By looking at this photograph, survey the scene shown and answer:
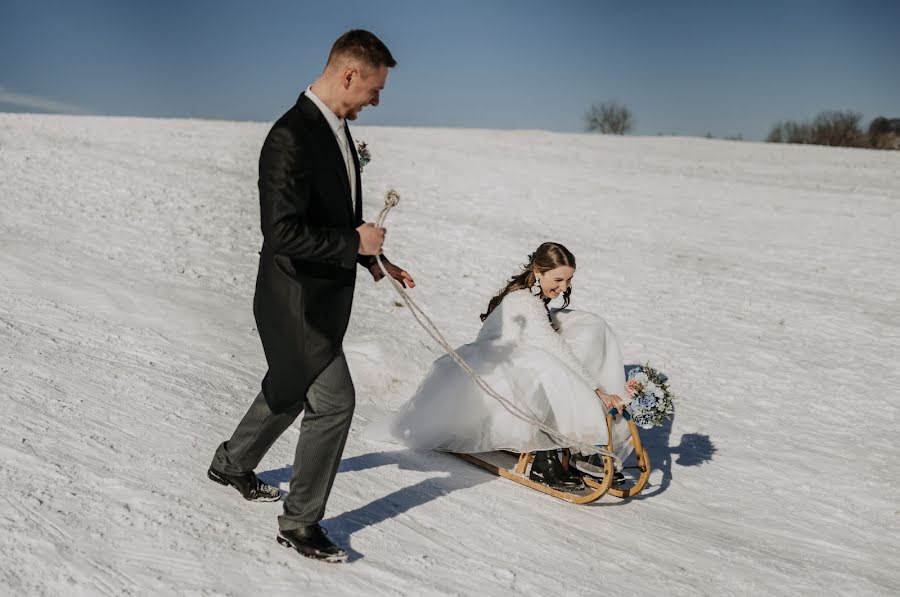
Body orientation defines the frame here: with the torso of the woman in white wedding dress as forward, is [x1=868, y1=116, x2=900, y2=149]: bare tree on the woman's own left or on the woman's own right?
on the woman's own left

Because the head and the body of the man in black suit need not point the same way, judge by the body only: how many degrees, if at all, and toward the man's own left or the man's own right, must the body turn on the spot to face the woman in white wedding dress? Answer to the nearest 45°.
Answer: approximately 45° to the man's own left

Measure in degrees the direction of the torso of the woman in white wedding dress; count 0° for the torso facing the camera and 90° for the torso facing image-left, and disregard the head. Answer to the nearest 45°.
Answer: approximately 270°

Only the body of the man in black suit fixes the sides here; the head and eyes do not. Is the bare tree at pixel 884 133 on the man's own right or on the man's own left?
on the man's own left

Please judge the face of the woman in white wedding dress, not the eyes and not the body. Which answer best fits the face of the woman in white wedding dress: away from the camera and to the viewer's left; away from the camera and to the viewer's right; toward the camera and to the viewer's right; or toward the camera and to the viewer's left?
toward the camera and to the viewer's right

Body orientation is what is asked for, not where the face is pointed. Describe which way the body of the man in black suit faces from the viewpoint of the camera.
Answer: to the viewer's right

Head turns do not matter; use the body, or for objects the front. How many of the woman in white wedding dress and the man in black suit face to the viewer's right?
2

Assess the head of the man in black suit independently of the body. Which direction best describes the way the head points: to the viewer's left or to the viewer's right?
to the viewer's right
